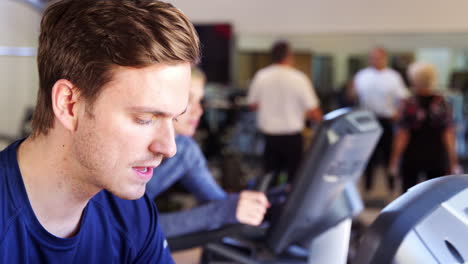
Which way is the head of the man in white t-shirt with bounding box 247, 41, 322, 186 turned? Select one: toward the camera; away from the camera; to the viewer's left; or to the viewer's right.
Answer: away from the camera

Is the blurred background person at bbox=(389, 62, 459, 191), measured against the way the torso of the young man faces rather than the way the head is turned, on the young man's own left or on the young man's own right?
on the young man's own left

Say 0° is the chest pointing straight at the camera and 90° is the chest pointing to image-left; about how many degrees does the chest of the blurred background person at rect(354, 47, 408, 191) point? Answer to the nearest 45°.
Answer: approximately 0°

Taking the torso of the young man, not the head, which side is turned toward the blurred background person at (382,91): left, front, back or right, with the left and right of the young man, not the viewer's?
left

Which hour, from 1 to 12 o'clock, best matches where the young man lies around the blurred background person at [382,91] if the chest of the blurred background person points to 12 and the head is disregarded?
The young man is roughly at 12 o'clock from the blurred background person.

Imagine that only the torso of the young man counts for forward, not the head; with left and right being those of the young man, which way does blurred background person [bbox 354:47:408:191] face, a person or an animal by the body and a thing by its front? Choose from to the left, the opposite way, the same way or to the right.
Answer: to the right

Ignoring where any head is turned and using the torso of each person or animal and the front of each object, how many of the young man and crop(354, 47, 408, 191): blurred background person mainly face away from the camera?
0
